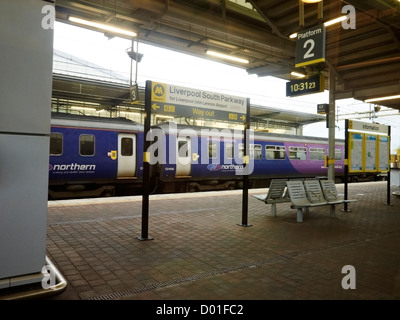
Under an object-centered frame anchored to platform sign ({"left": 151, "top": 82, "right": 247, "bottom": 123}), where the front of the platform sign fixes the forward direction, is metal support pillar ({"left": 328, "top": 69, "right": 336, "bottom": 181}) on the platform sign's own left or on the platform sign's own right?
on the platform sign's own left

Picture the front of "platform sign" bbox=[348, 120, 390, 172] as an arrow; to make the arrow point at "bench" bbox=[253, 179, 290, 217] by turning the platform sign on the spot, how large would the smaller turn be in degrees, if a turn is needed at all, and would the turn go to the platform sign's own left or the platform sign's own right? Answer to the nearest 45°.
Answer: approximately 90° to the platform sign's own right

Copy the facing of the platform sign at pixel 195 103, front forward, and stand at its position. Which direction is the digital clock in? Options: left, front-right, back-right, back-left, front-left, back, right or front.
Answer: left

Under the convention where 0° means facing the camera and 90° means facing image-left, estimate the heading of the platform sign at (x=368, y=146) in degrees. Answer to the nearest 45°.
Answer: approximately 315°

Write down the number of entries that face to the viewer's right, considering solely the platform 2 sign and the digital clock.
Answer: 0
